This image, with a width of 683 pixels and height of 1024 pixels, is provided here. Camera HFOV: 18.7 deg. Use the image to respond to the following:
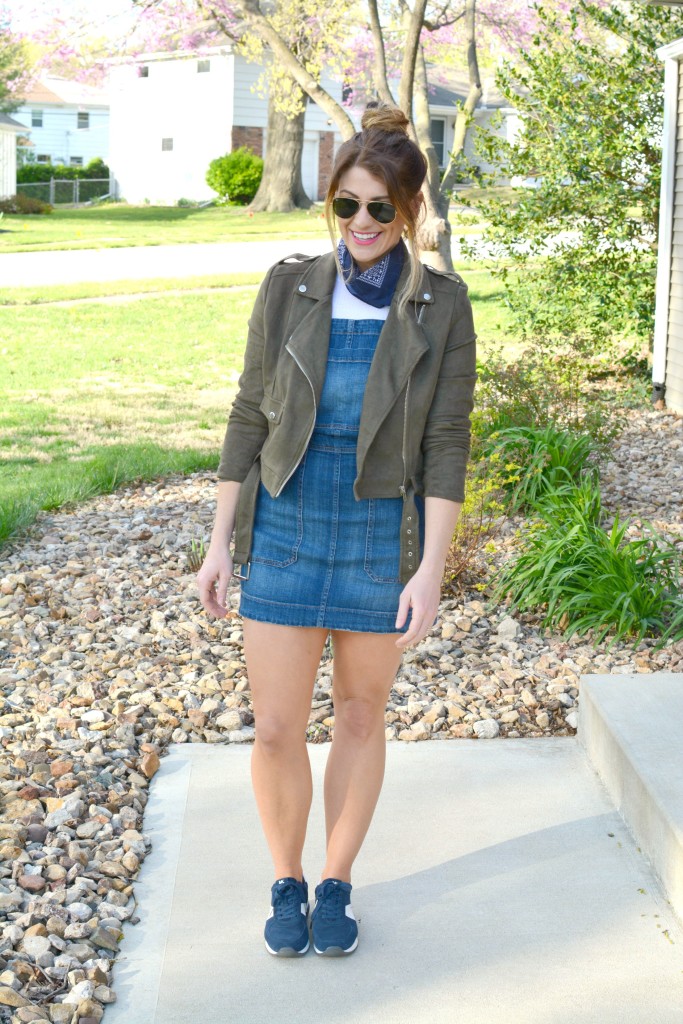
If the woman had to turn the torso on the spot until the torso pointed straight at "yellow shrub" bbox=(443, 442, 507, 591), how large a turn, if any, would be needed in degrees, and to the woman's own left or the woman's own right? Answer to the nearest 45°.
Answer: approximately 180°

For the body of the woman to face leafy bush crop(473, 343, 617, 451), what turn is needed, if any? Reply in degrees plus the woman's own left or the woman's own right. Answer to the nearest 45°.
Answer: approximately 180°

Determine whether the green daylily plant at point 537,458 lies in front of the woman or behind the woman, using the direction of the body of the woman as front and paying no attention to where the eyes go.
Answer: behind

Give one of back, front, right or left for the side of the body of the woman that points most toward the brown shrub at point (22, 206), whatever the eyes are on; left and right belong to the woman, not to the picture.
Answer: back

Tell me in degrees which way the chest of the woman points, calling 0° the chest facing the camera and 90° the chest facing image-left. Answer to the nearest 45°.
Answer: approximately 0°

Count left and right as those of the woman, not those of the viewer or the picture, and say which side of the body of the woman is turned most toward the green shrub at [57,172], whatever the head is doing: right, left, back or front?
back

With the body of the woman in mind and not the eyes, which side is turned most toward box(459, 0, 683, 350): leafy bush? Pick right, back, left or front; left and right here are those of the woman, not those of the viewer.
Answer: back

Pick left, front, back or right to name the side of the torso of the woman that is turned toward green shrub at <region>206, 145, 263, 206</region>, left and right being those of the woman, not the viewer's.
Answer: back
